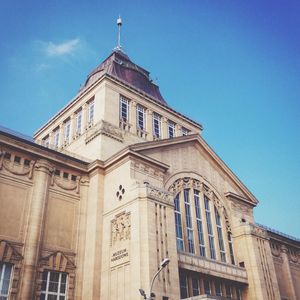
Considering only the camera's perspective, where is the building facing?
facing the viewer and to the right of the viewer
